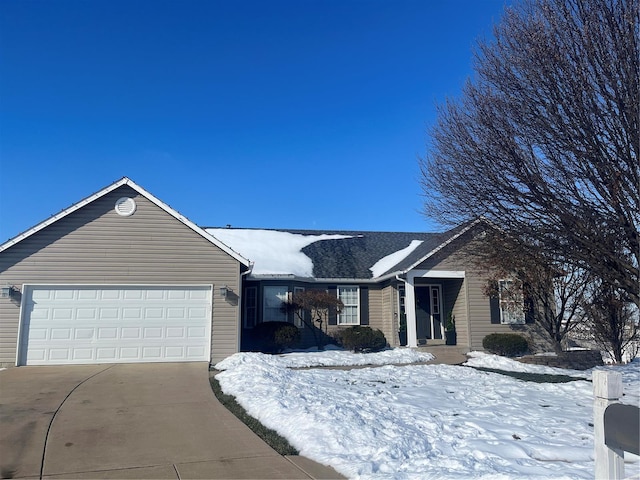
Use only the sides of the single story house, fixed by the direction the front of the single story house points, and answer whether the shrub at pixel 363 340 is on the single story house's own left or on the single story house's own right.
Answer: on the single story house's own left

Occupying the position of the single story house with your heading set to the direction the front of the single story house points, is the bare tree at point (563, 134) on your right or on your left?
on your left

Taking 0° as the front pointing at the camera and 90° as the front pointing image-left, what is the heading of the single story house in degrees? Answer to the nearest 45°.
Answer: approximately 0°

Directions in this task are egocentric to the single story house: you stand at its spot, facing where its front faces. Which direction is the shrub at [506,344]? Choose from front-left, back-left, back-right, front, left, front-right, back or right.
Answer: left

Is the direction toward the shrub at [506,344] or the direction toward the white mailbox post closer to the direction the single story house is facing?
the white mailbox post

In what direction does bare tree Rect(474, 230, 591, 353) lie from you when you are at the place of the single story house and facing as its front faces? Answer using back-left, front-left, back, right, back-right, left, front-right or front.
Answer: left

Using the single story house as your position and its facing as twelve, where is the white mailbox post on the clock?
The white mailbox post is roughly at 11 o'clock from the single story house.
